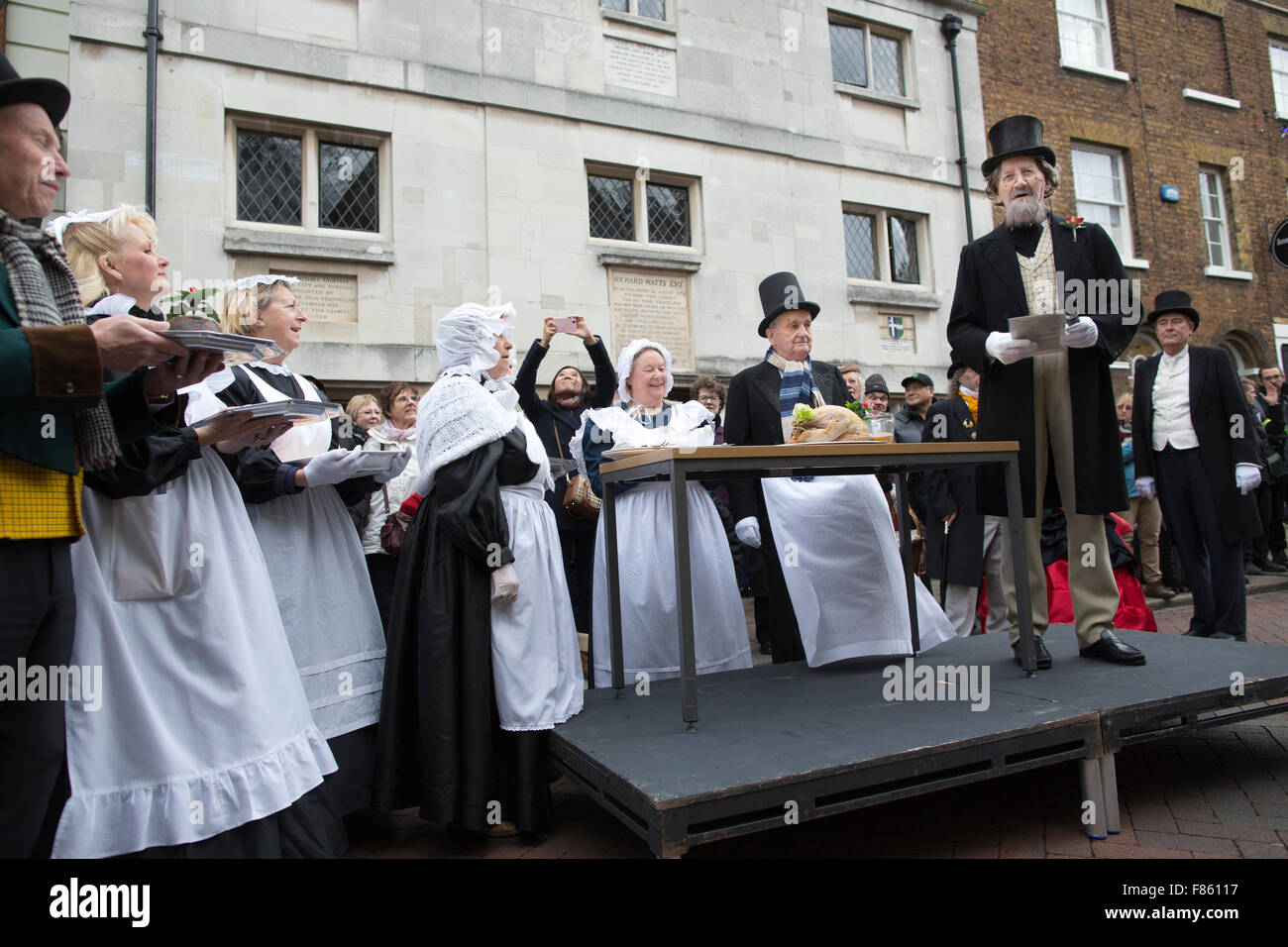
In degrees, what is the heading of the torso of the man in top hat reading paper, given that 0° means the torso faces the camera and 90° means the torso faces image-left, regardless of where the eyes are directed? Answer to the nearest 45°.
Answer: approximately 0°

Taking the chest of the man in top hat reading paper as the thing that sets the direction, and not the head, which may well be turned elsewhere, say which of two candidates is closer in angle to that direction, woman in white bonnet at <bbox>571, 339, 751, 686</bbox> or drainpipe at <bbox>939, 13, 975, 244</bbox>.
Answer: the woman in white bonnet

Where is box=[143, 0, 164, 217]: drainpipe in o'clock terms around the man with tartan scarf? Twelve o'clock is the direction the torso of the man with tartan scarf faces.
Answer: The drainpipe is roughly at 9 o'clock from the man with tartan scarf.

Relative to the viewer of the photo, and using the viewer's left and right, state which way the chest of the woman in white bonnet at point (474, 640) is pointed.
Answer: facing to the right of the viewer

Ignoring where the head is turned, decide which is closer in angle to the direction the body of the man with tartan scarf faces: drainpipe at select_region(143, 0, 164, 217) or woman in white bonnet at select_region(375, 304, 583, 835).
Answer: the woman in white bonnet

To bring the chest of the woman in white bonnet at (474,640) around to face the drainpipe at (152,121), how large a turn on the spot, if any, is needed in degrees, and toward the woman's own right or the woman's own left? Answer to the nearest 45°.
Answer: approximately 135° to the woman's own left

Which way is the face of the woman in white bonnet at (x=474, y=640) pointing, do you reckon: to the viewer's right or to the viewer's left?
to the viewer's right

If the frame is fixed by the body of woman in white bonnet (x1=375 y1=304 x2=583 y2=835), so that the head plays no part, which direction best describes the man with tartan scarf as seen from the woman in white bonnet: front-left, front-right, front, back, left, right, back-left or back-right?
back-right

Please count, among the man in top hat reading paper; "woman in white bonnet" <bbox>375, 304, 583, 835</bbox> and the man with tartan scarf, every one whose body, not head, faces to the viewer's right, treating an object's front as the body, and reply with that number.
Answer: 2

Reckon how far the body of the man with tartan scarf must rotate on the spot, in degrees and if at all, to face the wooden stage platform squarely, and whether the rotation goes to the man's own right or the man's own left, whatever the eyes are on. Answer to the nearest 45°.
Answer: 0° — they already face it

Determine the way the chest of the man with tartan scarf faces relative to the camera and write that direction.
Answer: to the viewer's right
